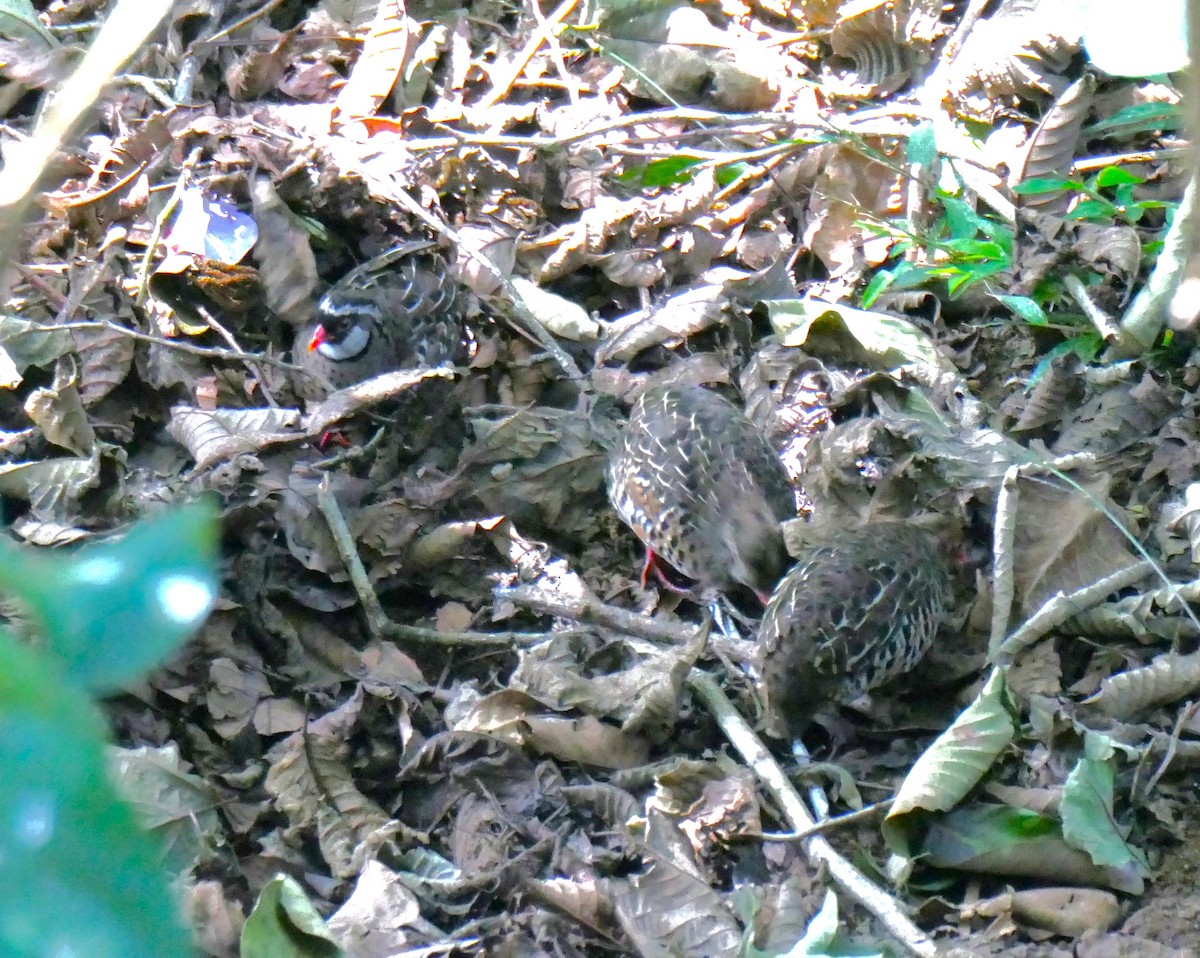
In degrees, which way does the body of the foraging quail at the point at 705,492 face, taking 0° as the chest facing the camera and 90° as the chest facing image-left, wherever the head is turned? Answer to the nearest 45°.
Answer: approximately 315°

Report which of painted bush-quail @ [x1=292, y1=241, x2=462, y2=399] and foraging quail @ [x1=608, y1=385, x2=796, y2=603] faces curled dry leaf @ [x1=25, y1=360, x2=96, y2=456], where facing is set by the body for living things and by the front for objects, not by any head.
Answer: the painted bush-quail

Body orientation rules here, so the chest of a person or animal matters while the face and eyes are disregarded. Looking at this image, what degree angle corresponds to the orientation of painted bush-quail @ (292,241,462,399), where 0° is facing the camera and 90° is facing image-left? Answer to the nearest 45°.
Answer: approximately 45°

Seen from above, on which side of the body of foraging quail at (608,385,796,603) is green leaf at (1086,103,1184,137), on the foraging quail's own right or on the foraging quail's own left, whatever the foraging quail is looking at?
on the foraging quail's own left

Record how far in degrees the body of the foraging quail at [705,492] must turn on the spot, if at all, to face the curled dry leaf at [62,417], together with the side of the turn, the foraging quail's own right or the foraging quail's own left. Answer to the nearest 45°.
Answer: approximately 135° to the foraging quail's own right

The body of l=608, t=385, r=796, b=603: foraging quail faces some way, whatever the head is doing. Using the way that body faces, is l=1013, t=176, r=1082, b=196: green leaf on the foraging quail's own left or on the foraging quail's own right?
on the foraging quail's own left

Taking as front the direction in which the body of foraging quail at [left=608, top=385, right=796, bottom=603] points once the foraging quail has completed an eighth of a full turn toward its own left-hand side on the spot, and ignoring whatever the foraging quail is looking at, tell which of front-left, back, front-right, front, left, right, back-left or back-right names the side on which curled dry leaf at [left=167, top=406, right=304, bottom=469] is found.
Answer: back

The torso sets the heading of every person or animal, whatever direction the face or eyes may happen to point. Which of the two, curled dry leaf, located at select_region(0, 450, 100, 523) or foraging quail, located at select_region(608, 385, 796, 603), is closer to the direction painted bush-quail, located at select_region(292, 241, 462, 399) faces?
the curled dry leaf

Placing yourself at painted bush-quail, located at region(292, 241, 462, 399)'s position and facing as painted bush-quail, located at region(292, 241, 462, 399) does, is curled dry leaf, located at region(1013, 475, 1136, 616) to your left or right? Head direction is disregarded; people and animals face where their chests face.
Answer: on your left
